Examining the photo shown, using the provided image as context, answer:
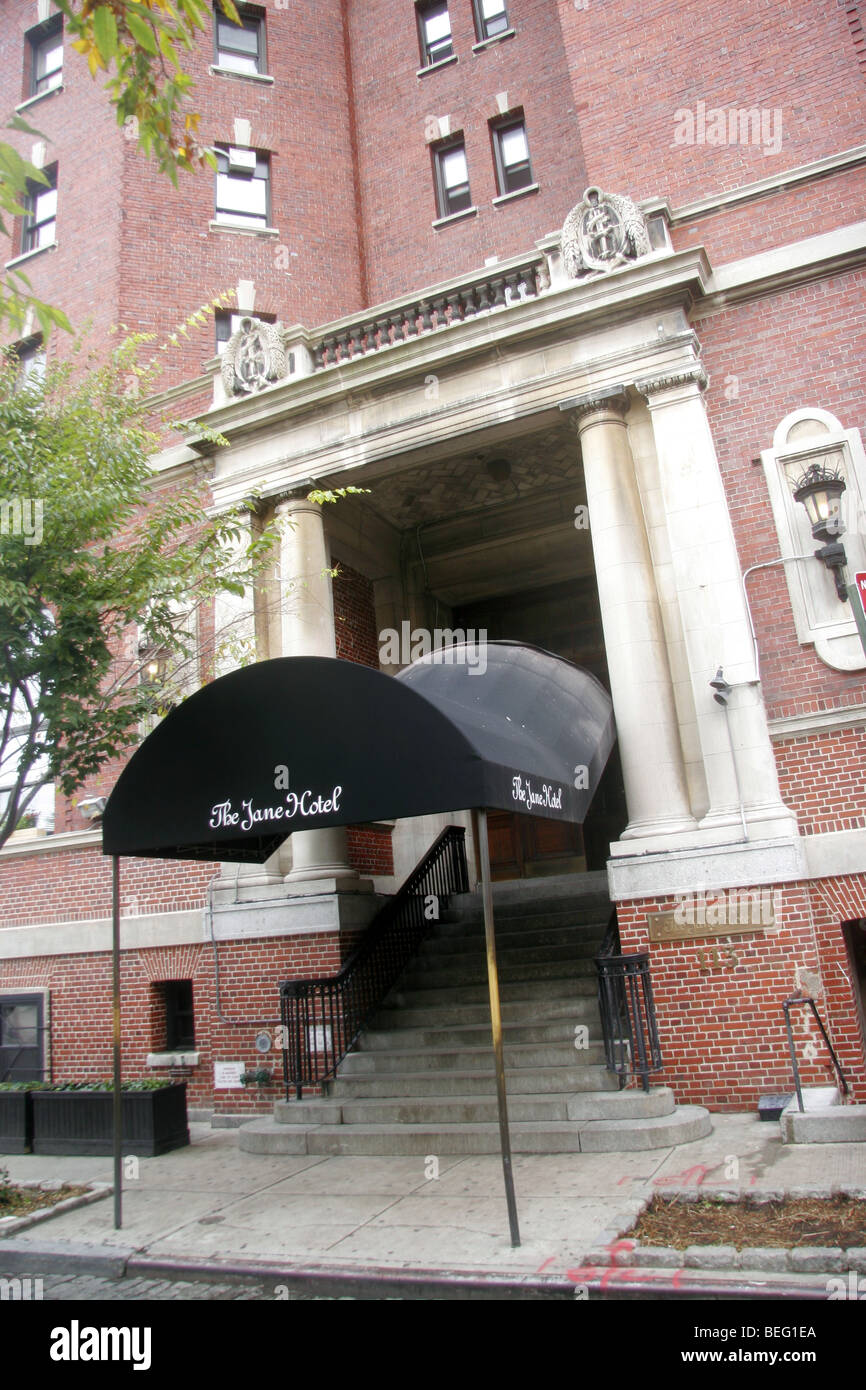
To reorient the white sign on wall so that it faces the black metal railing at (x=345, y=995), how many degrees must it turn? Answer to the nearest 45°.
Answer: approximately 45° to its left

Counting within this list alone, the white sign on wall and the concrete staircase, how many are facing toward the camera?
2

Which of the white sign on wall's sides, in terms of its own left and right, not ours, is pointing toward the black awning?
front

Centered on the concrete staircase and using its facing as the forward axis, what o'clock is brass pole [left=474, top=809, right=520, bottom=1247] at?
The brass pole is roughly at 12 o'clock from the concrete staircase.

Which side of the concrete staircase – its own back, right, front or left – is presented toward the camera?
front

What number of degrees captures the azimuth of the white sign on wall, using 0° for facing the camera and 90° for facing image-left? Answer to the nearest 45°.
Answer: approximately 0°

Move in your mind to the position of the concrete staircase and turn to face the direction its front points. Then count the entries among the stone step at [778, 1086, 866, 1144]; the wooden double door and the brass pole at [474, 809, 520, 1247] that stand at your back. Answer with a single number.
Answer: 1

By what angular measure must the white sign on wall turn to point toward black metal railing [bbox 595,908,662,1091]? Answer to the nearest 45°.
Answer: approximately 45° to its left

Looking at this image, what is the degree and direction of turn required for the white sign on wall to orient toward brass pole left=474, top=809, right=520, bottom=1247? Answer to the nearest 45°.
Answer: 0° — it already faces it
